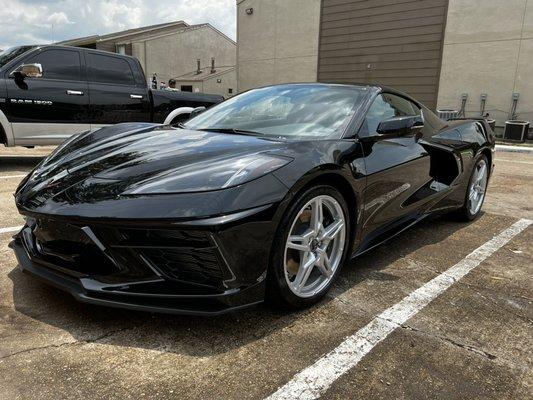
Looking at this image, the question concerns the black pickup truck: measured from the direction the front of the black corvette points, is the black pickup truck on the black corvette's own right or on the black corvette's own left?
on the black corvette's own right

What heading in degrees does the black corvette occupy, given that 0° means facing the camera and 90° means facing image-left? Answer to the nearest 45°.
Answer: approximately 45°

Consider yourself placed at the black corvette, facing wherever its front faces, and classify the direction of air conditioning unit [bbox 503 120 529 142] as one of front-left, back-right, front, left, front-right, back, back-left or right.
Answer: back
